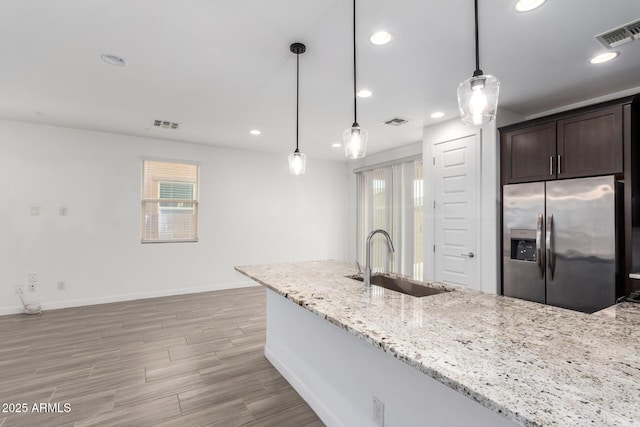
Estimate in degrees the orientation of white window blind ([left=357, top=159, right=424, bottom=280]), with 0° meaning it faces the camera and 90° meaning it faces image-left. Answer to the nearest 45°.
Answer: approximately 45°

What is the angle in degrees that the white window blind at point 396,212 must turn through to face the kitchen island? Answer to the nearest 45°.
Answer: approximately 45° to its left

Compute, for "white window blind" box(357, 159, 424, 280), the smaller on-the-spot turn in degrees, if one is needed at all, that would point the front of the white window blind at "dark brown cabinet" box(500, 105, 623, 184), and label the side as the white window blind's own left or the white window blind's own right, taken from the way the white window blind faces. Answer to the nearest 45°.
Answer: approximately 90° to the white window blind's own left

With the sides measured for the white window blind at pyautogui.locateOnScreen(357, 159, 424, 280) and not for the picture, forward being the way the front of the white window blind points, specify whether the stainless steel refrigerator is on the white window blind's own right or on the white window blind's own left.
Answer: on the white window blind's own left

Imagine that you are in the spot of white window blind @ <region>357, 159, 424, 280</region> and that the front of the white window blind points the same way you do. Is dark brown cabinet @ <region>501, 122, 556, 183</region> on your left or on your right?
on your left

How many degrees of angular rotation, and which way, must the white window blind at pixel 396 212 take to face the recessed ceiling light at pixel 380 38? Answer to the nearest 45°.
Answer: approximately 45° to its left

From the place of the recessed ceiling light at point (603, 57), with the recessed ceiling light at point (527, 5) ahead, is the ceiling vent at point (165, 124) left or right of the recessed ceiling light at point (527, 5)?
right

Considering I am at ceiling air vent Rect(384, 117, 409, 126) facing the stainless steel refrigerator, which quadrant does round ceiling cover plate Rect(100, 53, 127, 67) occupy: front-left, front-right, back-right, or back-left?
back-right

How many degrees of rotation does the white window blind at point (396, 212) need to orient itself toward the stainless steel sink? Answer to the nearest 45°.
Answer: approximately 45° to its left
